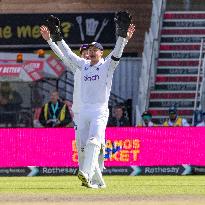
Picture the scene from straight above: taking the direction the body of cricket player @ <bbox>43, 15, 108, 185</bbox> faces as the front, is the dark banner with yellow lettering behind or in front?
behind

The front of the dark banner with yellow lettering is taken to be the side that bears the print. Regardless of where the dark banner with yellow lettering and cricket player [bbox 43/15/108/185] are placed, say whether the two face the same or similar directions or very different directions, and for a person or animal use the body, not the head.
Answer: same or similar directions

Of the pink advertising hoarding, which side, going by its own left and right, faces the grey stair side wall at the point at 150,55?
back

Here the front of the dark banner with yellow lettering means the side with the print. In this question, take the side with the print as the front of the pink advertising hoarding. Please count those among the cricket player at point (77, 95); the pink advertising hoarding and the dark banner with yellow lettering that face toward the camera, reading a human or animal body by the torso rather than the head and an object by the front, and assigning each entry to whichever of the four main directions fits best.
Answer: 3

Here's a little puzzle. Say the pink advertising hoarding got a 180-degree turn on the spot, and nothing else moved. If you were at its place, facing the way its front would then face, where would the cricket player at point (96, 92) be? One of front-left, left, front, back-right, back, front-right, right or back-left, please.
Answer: back

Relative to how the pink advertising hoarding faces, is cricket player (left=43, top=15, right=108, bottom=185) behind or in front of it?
in front

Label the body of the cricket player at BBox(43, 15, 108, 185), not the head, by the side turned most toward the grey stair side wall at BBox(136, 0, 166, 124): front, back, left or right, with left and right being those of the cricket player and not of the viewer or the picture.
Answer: back

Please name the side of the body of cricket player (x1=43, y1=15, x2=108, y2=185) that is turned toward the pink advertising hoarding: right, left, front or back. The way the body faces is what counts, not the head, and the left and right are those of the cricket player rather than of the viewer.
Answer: back

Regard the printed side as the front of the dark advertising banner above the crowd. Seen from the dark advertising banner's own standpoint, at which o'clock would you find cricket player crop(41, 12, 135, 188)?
The cricket player is roughly at 12 o'clock from the dark advertising banner above the crowd.

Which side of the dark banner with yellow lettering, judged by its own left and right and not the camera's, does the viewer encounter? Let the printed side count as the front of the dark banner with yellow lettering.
front

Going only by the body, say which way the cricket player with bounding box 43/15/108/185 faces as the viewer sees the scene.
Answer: toward the camera

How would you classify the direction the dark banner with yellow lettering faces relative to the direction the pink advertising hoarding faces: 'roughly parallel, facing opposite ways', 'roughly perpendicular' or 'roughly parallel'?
roughly parallel
